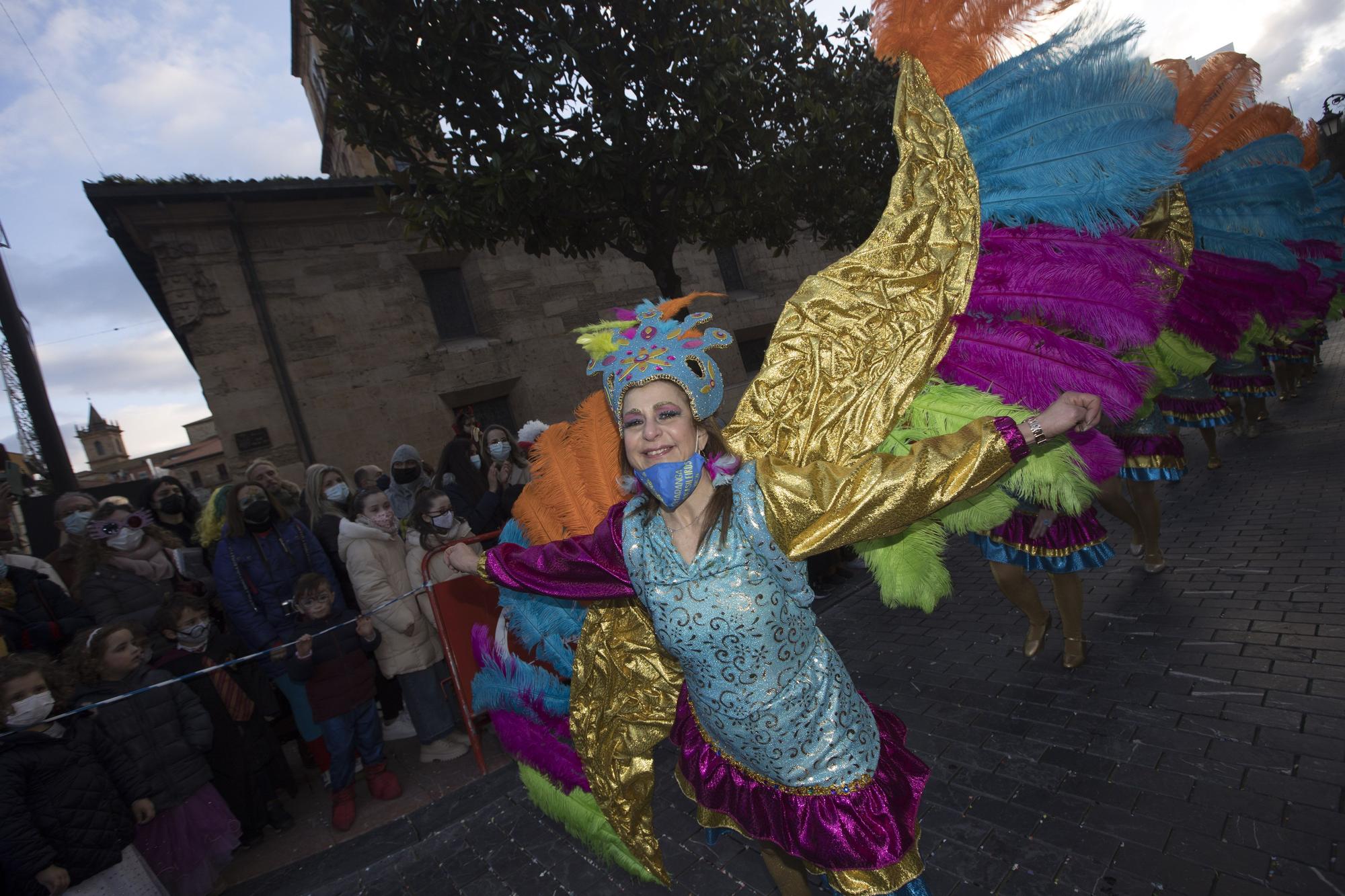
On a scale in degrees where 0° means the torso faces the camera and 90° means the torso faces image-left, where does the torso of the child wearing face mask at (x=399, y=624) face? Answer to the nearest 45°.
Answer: approximately 315°

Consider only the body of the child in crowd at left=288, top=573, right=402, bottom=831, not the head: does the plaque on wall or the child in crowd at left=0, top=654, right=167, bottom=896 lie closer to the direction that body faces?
the child in crowd

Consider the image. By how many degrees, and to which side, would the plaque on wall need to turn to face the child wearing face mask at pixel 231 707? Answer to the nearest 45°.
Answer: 0° — it already faces them

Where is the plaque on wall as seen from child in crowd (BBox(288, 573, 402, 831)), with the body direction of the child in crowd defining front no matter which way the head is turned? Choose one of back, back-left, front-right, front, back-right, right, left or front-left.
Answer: back

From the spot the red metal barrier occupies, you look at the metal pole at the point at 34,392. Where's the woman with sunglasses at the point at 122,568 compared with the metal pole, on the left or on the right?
left

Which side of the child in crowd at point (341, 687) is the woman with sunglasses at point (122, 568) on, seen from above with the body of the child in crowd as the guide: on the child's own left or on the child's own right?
on the child's own right

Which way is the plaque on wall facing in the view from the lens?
facing the viewer

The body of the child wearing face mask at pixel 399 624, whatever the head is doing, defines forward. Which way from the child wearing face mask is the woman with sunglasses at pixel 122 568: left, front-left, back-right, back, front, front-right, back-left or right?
back-right

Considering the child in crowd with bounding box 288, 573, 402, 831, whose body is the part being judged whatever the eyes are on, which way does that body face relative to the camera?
toward the camera

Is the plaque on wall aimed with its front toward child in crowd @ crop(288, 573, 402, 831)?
yes

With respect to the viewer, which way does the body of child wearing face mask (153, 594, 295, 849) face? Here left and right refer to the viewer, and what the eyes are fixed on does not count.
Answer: facing the viewer and to the right of the viewer

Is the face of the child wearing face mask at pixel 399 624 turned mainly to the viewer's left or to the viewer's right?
to the viewer's right

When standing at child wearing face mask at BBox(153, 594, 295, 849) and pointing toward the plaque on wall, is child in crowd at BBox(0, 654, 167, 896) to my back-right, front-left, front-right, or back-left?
back-left

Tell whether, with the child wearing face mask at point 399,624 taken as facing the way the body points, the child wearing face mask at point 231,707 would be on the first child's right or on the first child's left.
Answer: on the first child's right

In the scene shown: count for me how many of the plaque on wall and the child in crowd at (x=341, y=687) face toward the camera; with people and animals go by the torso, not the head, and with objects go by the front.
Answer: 2
